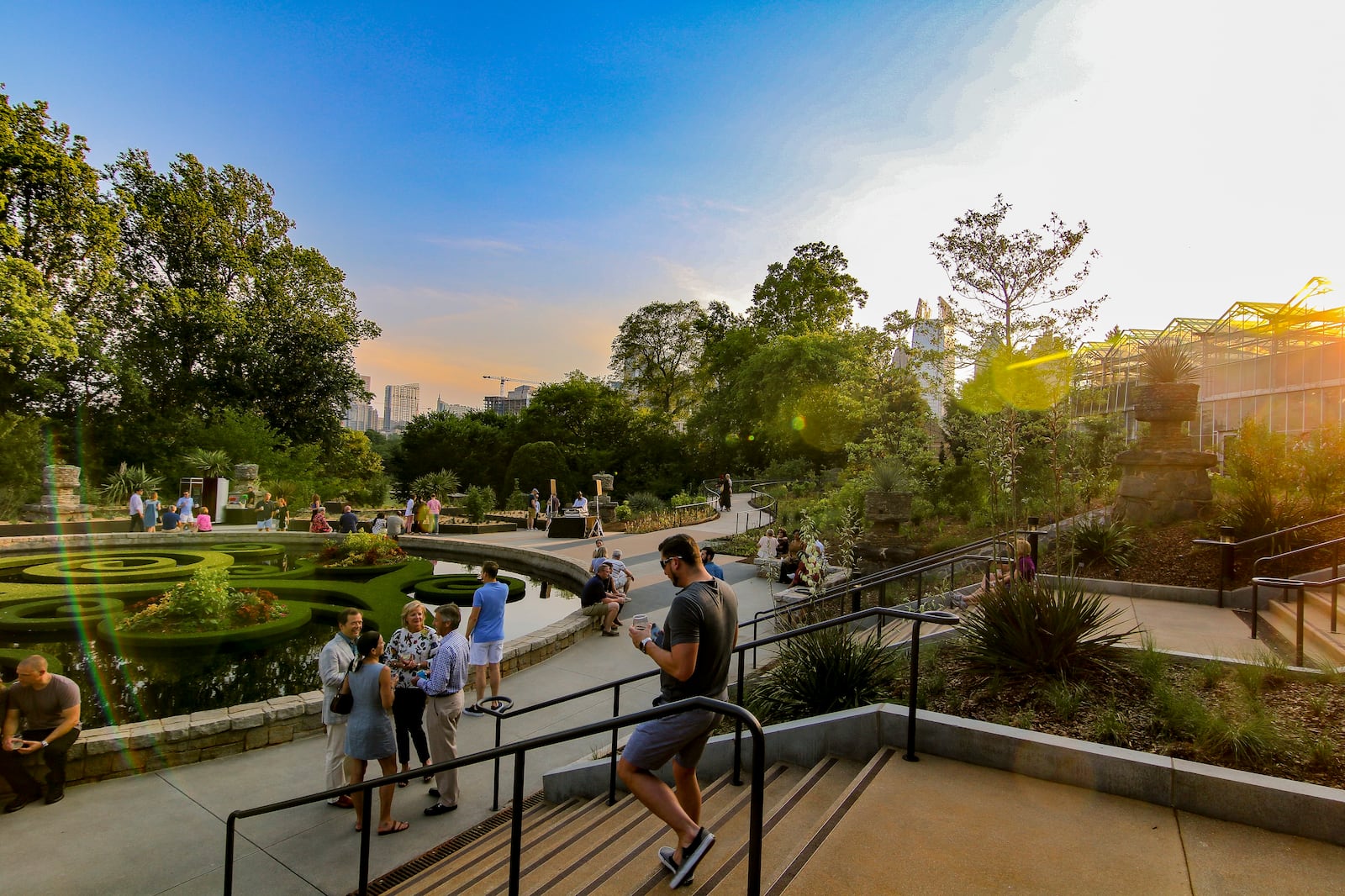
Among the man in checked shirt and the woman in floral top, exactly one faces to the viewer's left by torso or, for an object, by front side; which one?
the man in checked shirt

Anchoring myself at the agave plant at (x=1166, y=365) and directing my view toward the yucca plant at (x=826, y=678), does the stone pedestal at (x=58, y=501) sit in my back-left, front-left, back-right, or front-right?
front-right

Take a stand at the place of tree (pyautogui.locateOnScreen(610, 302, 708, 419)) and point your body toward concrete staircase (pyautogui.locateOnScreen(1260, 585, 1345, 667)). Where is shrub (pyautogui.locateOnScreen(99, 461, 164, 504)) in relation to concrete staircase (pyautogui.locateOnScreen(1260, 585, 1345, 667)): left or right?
right

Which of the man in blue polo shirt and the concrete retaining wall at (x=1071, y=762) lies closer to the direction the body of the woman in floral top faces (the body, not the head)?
the concrete retaining wall

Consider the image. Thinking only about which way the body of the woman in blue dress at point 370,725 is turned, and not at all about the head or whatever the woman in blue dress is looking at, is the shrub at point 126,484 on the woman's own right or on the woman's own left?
on the woman's own left

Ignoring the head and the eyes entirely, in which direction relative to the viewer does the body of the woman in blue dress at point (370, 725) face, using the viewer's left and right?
facing away from the viewer and to the right of the viewer

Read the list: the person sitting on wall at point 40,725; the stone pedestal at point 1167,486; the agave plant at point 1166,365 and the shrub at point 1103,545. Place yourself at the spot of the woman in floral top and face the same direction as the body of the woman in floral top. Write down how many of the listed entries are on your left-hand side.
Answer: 3

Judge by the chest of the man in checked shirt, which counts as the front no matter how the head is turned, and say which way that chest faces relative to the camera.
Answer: to the viewer's left

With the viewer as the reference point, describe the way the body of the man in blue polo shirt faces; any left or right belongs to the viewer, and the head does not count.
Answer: facing away from the viewer and to the left of the viewer

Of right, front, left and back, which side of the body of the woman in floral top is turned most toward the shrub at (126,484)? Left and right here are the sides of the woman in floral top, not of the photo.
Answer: back

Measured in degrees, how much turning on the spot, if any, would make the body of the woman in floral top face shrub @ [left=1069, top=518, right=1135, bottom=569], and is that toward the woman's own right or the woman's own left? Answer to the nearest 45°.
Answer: approximately 90° to the woman's own left

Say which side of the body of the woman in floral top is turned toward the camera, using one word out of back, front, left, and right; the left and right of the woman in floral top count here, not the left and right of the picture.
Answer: front

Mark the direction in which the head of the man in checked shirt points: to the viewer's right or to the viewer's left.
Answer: to the viewer's left

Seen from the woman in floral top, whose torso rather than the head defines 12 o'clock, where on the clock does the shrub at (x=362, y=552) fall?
The shrub is roughly at 6 o'clock from the woman in floral top.

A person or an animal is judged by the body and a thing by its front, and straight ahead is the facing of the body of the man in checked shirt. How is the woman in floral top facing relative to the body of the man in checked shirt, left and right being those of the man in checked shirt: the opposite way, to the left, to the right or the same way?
to the left

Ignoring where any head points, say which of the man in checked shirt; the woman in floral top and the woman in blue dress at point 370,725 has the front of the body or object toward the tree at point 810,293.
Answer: the woman in blue dress
